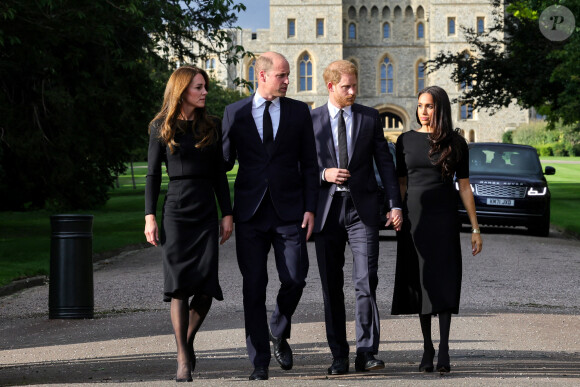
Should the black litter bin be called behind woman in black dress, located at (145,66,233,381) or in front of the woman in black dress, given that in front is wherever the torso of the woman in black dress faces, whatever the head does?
behind

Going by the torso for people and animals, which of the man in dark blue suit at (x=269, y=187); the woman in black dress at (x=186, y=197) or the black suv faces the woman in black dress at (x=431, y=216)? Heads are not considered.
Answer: the black suv

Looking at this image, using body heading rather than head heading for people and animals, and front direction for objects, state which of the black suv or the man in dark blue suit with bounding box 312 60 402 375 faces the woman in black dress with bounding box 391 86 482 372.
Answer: the black suv

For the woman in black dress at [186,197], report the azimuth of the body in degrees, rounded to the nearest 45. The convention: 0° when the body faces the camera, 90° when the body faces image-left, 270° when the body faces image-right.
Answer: approximately 0°

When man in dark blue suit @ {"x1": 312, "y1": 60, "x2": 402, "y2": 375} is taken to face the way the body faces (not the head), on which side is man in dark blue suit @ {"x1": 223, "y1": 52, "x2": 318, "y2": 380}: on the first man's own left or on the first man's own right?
on the first man's own right
